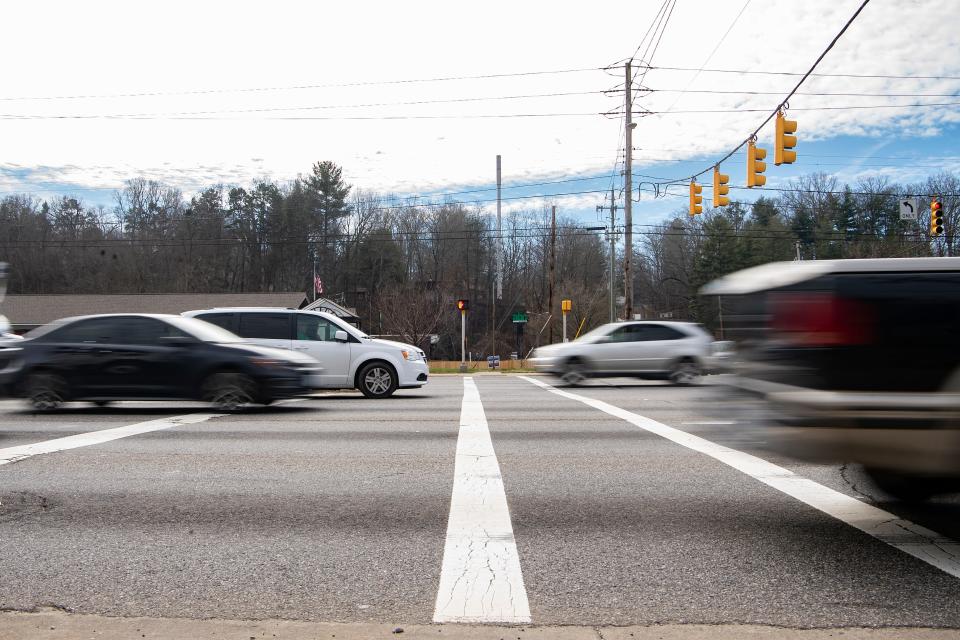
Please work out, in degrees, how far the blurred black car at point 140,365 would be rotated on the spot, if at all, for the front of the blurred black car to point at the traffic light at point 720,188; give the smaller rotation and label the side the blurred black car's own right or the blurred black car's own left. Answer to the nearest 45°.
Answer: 0° — it already faces it

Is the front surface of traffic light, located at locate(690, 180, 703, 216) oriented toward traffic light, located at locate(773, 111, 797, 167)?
no

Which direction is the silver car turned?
to the viewer's left

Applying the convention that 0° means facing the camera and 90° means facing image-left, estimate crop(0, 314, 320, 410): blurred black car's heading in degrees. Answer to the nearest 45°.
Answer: approximately 270°

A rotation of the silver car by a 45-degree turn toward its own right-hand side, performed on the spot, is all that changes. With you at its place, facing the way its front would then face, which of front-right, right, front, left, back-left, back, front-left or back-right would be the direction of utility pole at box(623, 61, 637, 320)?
front-right

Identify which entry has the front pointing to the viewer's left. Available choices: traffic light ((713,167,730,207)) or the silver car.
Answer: the silver car

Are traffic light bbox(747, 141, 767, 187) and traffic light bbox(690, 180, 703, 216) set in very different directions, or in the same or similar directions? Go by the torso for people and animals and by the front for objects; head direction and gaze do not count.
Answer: same or similar directions

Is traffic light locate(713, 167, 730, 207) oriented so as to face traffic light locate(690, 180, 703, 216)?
no

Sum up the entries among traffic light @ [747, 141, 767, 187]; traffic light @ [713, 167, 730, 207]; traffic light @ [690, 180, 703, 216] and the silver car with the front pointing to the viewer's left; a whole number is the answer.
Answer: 1

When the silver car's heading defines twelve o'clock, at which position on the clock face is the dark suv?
The dark suv is roughly at 9 o'clock from the silver car.
